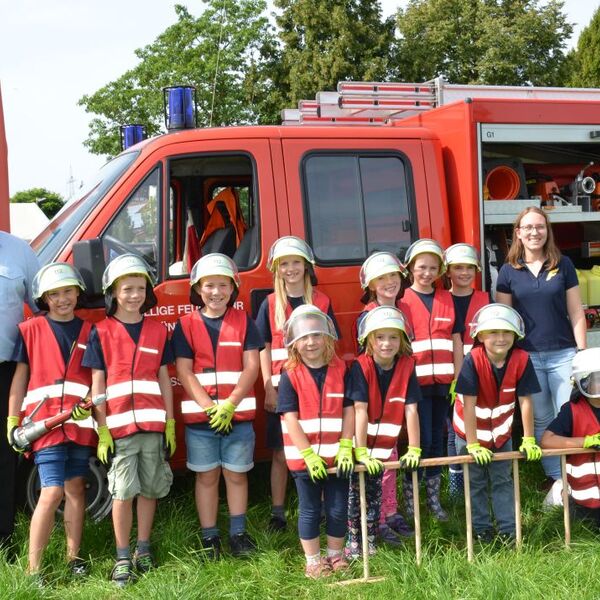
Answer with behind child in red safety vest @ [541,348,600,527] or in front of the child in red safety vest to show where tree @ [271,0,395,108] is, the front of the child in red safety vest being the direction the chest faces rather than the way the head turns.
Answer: behind

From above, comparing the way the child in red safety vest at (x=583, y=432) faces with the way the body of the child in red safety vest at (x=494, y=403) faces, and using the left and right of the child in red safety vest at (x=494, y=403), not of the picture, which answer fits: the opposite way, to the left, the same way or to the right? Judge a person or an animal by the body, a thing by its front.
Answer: the same way

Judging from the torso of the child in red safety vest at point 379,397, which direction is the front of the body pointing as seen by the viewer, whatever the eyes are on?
toward the camera

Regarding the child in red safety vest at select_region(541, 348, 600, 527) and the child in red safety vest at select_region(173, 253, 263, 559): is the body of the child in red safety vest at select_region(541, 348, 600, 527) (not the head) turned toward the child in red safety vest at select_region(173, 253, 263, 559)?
no

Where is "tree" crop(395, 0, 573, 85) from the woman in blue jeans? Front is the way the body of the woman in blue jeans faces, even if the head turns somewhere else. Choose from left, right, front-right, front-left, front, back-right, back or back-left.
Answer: back

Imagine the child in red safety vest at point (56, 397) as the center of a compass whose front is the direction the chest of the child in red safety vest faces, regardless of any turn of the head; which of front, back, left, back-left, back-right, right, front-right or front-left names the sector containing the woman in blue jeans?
left

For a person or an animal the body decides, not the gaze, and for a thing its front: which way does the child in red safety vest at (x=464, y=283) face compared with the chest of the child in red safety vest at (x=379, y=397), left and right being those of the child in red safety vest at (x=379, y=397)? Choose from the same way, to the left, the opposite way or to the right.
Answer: the same way

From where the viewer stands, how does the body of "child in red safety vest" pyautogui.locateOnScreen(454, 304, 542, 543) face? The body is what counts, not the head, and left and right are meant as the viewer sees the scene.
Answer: facing the viewer

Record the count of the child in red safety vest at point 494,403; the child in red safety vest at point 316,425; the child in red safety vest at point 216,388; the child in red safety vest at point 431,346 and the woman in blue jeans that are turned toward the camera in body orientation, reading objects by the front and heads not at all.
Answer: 5

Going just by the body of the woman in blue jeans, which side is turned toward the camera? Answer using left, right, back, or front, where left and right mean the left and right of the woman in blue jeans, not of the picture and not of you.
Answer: front

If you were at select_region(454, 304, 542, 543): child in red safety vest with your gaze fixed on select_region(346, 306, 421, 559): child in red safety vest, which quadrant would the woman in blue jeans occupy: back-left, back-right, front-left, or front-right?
back-right

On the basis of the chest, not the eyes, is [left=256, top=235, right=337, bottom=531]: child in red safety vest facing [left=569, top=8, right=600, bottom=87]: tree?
no

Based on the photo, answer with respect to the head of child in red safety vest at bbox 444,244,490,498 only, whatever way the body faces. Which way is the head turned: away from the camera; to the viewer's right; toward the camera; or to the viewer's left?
toward the camera

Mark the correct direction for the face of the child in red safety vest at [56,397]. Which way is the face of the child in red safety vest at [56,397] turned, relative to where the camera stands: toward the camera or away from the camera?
toward the camera

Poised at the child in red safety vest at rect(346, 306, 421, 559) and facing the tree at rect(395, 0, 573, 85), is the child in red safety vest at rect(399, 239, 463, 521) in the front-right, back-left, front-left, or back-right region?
front-right

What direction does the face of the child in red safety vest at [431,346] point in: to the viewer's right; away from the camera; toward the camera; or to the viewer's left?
toward the camera
